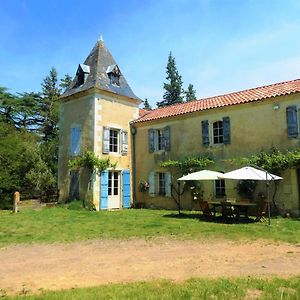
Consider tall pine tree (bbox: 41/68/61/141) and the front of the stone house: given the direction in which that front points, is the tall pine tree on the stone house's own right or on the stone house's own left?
on the stone house's own right

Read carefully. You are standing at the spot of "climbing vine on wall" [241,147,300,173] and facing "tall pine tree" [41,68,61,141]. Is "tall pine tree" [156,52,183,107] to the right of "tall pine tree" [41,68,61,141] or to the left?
right

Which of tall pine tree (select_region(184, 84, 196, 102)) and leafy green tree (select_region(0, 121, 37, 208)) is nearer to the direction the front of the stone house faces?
the leafy green tree

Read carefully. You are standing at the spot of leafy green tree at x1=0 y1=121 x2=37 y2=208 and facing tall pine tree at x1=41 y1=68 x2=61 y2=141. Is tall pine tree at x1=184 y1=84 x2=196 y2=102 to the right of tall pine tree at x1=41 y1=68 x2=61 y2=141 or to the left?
right

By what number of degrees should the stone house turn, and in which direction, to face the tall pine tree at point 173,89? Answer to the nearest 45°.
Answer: approximately 135° to its right

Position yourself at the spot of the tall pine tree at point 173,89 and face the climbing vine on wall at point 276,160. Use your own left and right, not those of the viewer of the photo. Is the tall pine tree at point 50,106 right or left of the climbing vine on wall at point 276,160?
right

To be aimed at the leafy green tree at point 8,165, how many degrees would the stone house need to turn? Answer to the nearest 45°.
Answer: approximately 45° to its right

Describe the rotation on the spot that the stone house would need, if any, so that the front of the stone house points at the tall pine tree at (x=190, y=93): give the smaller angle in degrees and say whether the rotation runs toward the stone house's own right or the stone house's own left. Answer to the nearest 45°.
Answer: approximately 135° to the stone house's own right

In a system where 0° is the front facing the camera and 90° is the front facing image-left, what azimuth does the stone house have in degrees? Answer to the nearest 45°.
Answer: approximately 45°
